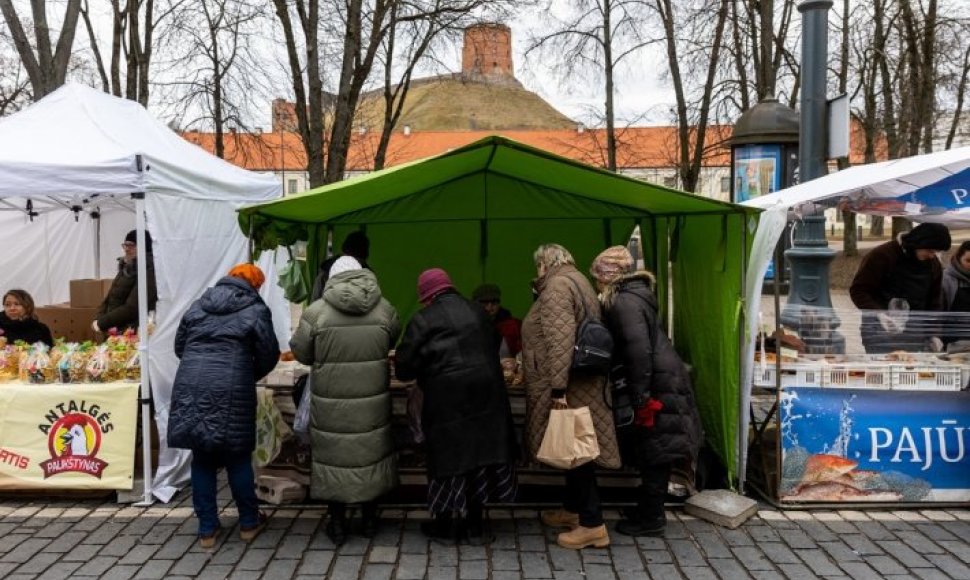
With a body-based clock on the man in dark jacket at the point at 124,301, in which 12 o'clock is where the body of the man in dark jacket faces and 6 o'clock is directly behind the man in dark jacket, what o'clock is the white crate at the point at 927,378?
The white crate is roughly at 9 o'clock from the man in dark jacket.

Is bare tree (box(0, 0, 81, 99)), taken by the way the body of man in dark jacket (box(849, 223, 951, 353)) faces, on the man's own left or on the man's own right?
on the man's own right

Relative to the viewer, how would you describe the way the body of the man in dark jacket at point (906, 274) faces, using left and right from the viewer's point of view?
facing the viewer and to the right of the viewer

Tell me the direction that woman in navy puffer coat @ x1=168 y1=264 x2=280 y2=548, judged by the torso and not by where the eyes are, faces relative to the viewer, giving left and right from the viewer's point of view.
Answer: facing away from the viewer and to the right of the viewer

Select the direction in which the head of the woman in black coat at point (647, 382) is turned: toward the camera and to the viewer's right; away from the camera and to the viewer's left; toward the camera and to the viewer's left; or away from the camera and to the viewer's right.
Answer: away from the camera and to the viewer's left

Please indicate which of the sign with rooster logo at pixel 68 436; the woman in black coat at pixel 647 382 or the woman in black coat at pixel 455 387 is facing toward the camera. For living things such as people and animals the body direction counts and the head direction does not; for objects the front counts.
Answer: the sign with rooster logo

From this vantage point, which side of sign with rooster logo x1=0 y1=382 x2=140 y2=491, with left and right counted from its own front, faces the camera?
front

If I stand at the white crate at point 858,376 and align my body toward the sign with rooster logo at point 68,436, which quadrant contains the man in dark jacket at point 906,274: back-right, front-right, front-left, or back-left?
back-right

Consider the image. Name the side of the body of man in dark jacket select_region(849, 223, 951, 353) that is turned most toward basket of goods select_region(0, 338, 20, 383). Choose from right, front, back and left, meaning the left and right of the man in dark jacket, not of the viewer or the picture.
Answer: right

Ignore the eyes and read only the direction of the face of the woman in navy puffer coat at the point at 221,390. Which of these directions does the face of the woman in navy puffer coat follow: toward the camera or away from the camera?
away from the camera

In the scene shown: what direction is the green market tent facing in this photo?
toward the camera

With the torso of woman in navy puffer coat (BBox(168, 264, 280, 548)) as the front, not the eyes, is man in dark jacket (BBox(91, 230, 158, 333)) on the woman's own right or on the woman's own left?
on the woman's own left

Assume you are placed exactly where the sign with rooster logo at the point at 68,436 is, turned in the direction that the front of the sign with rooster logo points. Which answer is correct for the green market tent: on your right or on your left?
on your left

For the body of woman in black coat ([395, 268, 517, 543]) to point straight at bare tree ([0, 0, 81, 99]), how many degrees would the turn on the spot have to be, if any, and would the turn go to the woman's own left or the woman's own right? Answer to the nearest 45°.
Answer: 0° — they already face it

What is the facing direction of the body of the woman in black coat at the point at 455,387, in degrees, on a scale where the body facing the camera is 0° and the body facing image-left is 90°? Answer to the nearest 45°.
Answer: approximately 135°
